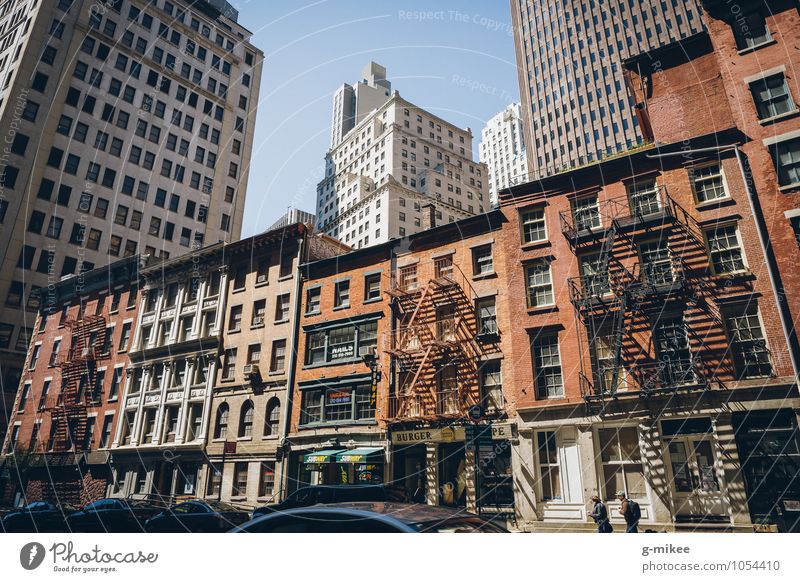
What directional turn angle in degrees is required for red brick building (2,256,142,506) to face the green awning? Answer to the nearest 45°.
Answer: approximately 90° to its left

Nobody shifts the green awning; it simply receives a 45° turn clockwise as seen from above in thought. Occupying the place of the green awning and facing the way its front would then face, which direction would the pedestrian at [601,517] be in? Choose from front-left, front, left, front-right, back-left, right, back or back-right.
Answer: back-left

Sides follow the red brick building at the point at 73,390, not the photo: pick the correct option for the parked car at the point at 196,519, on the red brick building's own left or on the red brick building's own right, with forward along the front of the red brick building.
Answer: on the red brick building's own left

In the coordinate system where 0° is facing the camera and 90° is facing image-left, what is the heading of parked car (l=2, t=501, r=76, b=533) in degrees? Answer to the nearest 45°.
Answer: approximately 90°

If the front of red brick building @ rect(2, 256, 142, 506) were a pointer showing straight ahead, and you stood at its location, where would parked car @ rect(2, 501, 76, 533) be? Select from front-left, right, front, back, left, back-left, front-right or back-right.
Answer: front-left

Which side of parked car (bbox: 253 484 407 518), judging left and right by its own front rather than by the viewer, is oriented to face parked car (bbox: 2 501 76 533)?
front

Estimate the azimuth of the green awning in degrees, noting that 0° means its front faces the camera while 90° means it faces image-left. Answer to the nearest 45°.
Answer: approximately 45°

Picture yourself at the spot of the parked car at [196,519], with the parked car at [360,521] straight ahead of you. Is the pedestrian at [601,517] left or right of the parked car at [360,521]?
left

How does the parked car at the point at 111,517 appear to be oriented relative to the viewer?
to the viewer's left

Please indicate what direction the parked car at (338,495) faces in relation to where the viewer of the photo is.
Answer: facing to the left of the viewer
